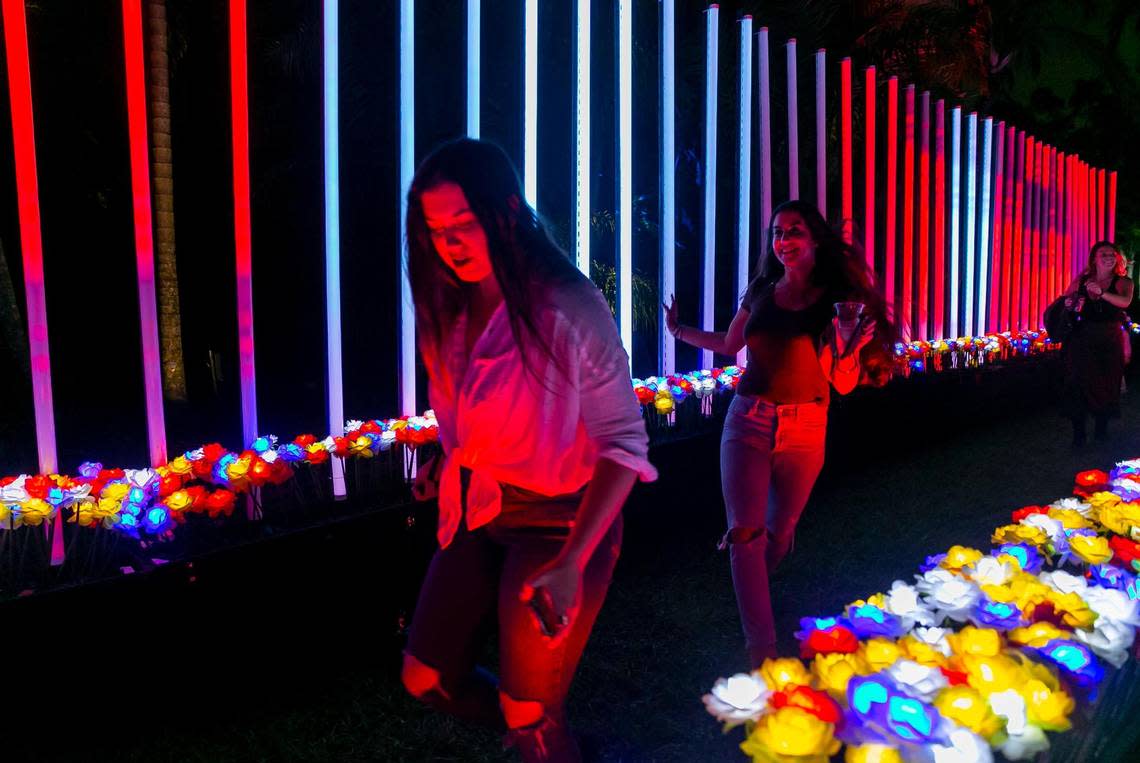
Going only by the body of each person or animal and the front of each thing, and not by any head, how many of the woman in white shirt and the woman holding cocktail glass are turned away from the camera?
0

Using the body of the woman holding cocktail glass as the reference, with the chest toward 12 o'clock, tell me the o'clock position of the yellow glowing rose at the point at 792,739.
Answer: The yellow glowing rose is roughly at 12 o'clock from the woman holding cocktail glass.

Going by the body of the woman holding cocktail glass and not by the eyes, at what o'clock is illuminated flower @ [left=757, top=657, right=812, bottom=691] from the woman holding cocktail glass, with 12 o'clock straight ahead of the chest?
The illuminated flower is roughly at 12 o'clock from the woman holding cocktail glass.

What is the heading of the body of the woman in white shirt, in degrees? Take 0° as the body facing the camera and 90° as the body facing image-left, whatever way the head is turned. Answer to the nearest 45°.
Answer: approximately 45°

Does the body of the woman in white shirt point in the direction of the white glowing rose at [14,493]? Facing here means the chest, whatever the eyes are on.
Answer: no

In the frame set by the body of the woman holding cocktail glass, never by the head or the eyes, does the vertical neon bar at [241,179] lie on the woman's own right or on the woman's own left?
on the woman's own right

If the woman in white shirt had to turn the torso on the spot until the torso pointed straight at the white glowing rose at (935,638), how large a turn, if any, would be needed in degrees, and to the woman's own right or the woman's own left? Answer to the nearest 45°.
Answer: approximately 135° to the woman's own left

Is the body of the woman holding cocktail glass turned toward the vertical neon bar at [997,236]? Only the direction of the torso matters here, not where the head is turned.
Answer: no

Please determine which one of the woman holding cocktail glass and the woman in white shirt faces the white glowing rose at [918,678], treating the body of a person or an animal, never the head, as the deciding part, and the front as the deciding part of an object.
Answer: the woman holding cocktail glass

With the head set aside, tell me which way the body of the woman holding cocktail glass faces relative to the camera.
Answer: toward the camera

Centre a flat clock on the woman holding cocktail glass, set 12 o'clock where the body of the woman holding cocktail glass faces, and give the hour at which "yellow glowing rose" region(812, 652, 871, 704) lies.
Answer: The yellow glowing rose is roughly at 12 o'clock from the woman holding cocktail glass.

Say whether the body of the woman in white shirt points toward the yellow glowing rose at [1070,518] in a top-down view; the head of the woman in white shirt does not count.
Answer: no

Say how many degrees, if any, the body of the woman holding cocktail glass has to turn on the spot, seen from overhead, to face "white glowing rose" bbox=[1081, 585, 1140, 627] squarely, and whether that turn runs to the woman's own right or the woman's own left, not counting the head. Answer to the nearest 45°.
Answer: approximately 45° to the woman's own left

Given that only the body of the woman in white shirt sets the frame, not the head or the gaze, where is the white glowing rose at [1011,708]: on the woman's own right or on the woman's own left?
on the woman's own left

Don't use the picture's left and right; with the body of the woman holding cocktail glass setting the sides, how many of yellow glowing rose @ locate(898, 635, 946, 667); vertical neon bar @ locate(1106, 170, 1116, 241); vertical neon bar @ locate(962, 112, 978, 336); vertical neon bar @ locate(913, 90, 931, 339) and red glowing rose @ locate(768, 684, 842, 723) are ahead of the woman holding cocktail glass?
2

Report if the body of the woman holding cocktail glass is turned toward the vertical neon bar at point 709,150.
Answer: no

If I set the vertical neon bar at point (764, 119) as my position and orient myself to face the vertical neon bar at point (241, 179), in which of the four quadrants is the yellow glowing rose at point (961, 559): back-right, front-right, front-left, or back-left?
front-left

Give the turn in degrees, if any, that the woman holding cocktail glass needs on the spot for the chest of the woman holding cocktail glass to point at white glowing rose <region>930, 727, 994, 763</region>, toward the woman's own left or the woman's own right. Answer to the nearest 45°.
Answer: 0° — they already face it
